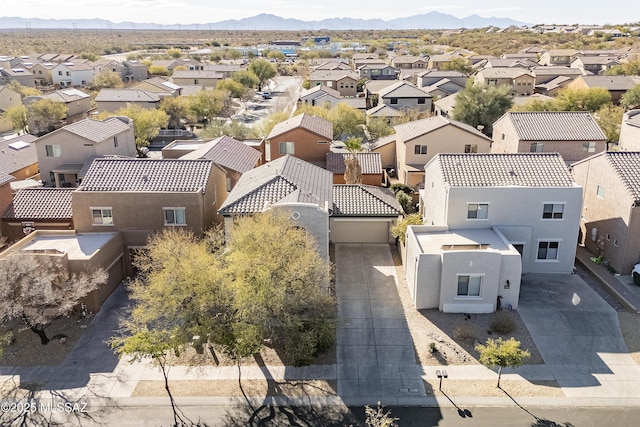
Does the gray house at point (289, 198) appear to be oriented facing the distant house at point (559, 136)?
no

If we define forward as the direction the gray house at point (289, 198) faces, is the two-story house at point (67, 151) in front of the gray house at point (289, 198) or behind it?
behind

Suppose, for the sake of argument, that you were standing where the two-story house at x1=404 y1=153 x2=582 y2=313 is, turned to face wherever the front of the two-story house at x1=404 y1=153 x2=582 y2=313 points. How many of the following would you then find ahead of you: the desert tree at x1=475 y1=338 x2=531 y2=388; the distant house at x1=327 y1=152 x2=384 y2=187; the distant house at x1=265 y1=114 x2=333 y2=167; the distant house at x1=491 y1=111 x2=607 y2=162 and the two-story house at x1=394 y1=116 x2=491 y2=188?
1

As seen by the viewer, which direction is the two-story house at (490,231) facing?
toward the camera

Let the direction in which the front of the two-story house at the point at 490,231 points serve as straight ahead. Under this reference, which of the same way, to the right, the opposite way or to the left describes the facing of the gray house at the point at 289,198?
the same way

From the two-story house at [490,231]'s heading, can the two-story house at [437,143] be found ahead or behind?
behind

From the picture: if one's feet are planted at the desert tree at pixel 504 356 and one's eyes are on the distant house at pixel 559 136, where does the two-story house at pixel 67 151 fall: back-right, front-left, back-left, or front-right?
front-left

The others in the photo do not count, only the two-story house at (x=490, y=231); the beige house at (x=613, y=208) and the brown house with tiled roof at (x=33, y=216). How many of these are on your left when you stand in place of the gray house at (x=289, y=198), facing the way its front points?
2

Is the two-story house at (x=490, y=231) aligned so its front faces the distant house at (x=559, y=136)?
no

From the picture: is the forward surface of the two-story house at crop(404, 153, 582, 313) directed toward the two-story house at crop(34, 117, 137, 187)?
no

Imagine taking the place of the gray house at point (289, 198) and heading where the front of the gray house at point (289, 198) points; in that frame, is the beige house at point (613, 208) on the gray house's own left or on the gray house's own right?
on the gray house's own left

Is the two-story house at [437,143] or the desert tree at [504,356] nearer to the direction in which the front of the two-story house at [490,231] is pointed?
the desert tree

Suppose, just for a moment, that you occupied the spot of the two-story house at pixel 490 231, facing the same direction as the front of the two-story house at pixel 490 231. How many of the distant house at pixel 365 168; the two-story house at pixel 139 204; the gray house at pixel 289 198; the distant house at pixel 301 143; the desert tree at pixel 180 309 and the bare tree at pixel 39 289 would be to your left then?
0

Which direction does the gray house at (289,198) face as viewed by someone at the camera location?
facing the viewer

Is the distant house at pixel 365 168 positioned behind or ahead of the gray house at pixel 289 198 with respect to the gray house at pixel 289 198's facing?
behind

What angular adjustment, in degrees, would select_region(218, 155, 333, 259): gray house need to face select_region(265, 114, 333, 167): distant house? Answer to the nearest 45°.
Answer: approximately 180°

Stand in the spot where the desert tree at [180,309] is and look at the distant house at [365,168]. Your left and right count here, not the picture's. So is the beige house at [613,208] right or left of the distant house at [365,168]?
right

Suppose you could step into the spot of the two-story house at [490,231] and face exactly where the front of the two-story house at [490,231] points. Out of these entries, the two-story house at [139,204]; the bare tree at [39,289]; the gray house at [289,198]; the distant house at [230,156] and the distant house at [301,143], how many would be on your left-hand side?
0

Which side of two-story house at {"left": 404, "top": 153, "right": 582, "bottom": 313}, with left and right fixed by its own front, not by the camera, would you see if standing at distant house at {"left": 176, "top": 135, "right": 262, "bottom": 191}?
right
